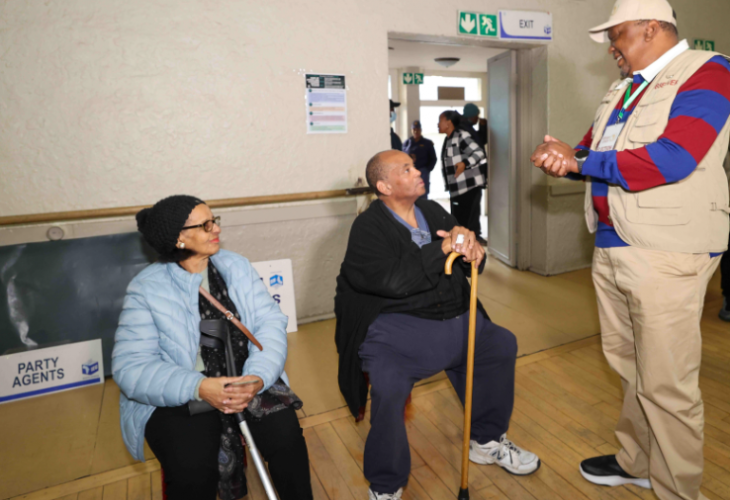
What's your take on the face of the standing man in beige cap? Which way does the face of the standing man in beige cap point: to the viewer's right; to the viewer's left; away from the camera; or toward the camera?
to the viewer's left

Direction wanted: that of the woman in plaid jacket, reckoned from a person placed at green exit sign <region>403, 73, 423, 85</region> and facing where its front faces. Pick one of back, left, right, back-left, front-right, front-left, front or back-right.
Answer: front

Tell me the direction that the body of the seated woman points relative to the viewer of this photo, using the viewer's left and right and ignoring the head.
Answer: facing the viewer and to the right of the viewer

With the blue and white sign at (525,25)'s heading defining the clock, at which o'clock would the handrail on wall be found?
The handrail on wall is roughly at 3 o'clock from the blue and white sign.

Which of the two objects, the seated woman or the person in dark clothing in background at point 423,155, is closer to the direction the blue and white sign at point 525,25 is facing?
the seated woman

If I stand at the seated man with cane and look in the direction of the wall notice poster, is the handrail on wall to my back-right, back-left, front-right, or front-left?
front-left

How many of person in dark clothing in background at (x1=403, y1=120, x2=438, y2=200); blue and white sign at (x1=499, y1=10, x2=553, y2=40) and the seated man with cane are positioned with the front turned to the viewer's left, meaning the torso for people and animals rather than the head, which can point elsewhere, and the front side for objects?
0

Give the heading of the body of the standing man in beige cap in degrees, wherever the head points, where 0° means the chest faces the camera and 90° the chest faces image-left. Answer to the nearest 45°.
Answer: approximately 45°

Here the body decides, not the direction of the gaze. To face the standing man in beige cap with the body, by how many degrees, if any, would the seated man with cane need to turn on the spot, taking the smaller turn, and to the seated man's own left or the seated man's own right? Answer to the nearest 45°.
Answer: approximately 45° to the seated man's own left

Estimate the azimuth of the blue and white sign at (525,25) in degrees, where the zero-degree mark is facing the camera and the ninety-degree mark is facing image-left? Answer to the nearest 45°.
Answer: approximately 315°
